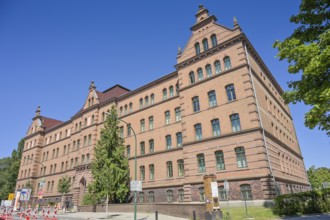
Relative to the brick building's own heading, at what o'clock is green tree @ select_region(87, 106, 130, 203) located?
The green tree is roughly at 12 o'clock from the brick building.

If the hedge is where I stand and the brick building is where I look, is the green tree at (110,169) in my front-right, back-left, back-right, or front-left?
front-left
